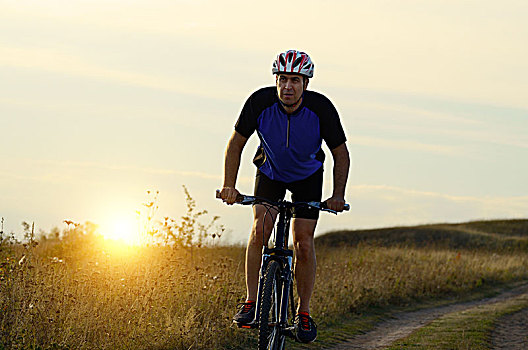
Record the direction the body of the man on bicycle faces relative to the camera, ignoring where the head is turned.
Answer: toward the camera

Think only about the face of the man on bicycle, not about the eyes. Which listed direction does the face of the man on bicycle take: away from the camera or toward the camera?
toward the camera

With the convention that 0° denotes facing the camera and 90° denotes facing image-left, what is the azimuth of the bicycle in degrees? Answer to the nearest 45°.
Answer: approximately 0°
